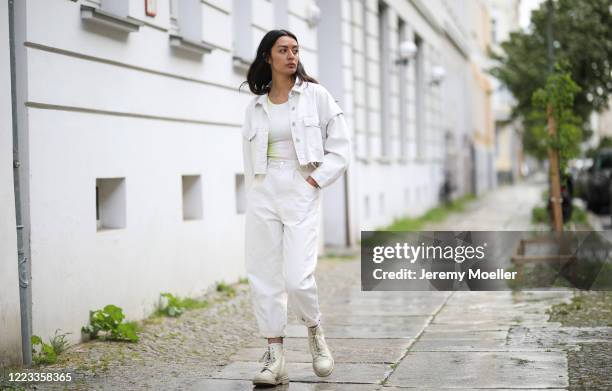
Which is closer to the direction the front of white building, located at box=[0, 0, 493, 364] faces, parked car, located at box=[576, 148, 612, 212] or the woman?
the woman

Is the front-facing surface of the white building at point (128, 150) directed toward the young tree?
no

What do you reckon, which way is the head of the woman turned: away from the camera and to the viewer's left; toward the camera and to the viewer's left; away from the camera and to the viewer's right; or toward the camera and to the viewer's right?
toward the camera and to the viewer's right

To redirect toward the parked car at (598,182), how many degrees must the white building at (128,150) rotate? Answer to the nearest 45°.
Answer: approximately 90° to its left

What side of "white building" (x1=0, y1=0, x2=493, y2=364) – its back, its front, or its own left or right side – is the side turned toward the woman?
front
